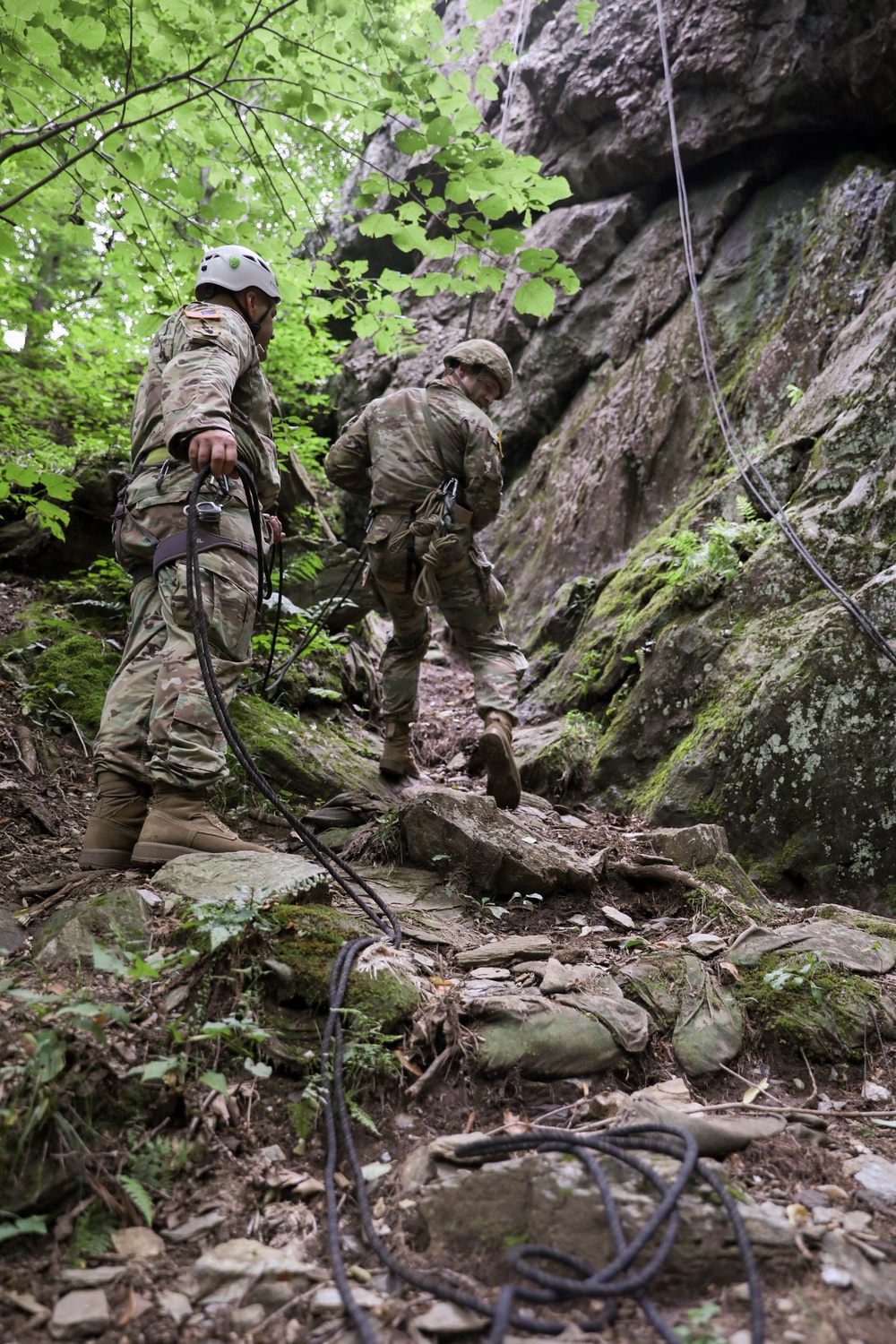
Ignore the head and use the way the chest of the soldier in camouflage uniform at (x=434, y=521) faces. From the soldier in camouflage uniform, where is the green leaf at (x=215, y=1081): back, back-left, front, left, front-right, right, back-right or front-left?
back

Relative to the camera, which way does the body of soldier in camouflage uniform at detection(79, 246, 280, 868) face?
to the viewer's right

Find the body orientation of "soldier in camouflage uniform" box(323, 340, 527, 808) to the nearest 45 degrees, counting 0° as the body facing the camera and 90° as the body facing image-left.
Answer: approximately 180°

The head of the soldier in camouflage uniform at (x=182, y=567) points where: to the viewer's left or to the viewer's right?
to the viewer's right

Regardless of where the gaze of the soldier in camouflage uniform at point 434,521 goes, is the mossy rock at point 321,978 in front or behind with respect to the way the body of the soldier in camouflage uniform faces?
behind
